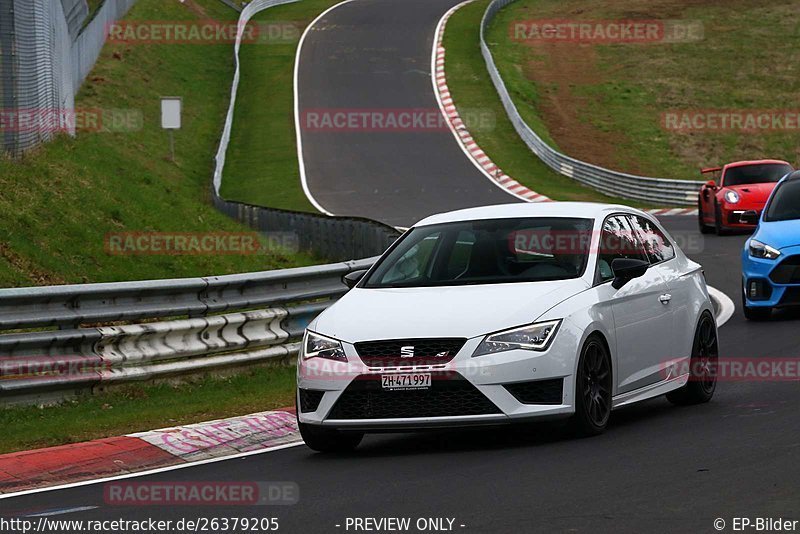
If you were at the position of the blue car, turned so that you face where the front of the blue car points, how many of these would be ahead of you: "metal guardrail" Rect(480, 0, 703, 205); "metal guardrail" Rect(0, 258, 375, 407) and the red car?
1

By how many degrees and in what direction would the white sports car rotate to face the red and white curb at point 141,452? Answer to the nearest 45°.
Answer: approximately 45° to its right

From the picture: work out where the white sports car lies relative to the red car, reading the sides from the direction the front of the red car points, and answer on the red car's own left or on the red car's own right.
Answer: on the red car's own right

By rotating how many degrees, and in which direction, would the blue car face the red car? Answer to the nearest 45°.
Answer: approximately 135° to its right

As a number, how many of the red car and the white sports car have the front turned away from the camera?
0

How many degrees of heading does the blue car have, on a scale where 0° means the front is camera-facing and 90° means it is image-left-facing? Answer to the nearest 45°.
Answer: approximately 45°

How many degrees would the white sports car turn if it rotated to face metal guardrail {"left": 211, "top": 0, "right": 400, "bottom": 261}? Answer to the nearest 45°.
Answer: approximately 135° to its right

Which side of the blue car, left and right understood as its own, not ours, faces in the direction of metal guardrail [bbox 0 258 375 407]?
front

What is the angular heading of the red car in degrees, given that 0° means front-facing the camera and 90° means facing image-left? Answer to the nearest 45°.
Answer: approximately 315°

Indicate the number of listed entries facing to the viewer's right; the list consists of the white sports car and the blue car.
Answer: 0

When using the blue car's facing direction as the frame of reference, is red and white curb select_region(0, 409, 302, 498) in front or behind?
in front
